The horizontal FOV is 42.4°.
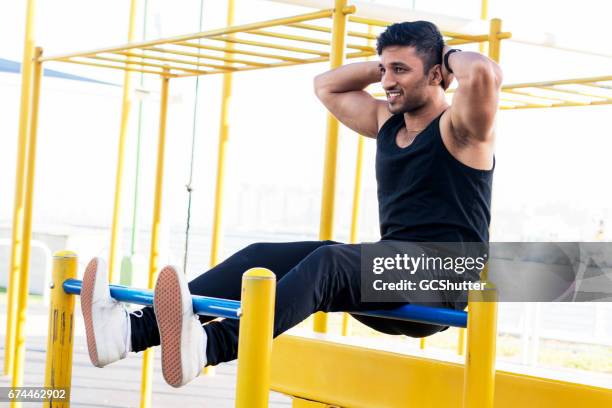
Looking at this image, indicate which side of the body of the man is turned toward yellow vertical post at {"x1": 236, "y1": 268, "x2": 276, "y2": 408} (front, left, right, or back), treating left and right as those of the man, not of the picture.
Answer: front

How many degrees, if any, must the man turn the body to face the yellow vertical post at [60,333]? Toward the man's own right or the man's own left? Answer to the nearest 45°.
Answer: approximately 45° to the man's own right

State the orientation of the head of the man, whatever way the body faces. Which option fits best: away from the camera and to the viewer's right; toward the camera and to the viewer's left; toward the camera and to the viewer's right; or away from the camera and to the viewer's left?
toward the camera and to the viewer's left

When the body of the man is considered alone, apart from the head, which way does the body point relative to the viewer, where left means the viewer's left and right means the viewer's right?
facing the viewer and to the left of the viewer
